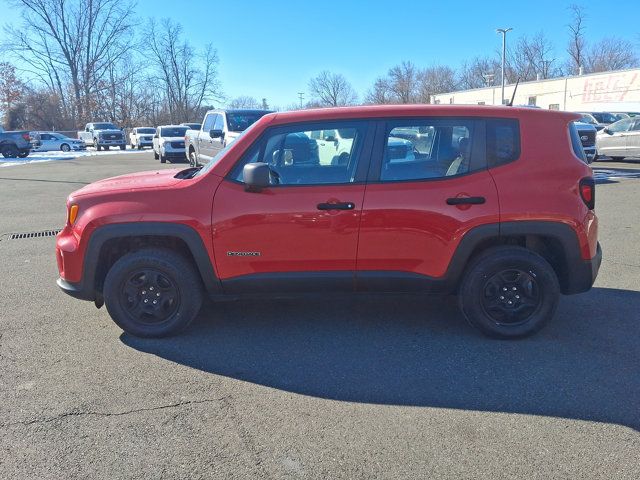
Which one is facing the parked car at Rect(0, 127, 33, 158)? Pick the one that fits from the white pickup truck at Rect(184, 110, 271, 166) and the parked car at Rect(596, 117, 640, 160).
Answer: the parked car at Rect(596, 117, 640, 160)

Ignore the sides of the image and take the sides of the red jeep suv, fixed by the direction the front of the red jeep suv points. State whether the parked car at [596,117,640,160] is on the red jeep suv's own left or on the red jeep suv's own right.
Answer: on the red jeep suv's own right

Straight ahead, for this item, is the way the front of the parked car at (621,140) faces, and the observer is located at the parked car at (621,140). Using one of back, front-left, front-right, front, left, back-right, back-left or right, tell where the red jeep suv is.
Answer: left

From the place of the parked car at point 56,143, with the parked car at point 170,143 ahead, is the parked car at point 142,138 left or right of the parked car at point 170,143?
left

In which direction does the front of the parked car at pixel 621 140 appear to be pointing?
to the viewer's left

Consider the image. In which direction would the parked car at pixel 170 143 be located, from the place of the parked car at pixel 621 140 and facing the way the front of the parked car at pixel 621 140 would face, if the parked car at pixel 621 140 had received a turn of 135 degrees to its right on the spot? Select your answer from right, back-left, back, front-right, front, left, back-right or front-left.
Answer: back-left

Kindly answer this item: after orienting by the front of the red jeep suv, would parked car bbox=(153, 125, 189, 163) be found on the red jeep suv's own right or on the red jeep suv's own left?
on the red jeep suv's own right

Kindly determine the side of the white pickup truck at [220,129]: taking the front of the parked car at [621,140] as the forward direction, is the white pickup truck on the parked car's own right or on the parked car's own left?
on the parked car's own left

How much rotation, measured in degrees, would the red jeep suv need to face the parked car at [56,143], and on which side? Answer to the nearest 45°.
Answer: approximately 45° to its right

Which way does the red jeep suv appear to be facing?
to the viewer's left

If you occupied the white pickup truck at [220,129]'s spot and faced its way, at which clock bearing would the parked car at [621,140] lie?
The parked car is roughly at 10 o'clock from the white pickup truck.

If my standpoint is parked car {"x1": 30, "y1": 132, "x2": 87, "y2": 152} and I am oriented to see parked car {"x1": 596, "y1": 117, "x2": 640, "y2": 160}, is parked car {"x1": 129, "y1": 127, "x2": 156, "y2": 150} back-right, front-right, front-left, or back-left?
front-left

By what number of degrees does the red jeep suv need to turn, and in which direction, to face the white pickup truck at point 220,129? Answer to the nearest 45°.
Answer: approximately 90° to its right

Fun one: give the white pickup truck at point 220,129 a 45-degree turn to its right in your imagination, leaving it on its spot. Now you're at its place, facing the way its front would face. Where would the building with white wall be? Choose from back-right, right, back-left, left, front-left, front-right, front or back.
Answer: back-left
